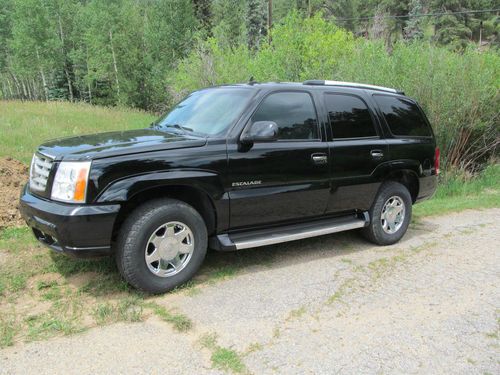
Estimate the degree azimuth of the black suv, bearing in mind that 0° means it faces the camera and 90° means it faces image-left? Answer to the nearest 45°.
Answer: approximately 45°
